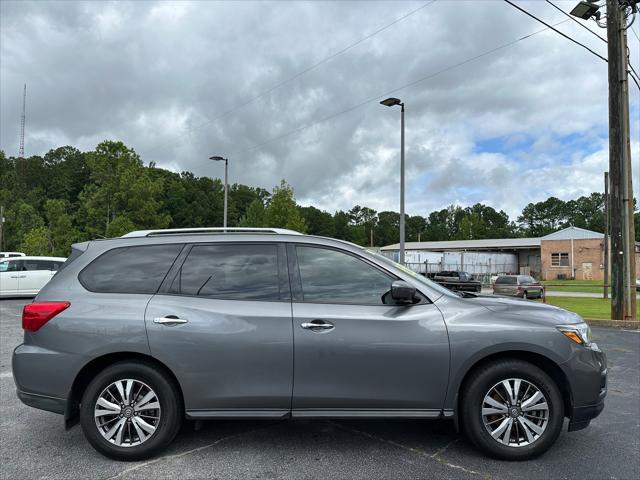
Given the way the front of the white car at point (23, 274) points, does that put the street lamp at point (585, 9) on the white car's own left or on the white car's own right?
on the white car's own left

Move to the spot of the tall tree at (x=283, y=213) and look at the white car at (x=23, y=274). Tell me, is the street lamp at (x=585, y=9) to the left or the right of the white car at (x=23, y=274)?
left

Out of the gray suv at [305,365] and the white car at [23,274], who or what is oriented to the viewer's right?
the gray suv

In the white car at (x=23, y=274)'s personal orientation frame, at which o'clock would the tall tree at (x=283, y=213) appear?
The tall tree is roughly at 5 o'clock from the white car.

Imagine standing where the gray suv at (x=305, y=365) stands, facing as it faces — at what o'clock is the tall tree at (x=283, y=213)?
The tall tree is roughly at 9 o'clock from the gray suv.

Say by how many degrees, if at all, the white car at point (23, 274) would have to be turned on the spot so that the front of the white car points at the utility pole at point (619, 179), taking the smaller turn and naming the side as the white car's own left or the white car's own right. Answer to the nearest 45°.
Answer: approximately 135° to the white car's own left

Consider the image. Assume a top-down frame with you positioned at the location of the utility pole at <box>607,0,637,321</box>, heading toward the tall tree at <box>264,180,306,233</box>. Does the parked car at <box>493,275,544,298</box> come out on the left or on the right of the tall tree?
right

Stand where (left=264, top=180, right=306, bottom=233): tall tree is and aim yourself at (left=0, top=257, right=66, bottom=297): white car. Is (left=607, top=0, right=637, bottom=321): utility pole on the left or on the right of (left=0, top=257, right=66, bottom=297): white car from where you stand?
left

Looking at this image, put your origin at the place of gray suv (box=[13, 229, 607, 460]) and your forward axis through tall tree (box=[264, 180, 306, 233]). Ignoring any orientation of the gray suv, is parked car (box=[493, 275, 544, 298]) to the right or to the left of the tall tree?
right

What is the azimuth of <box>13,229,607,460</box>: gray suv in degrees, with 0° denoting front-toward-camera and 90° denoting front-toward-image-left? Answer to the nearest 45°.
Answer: approximately 270°

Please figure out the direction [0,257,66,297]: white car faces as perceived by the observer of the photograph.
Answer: facing to the left of the viewer

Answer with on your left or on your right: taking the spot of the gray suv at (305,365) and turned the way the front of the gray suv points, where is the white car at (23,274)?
on your left

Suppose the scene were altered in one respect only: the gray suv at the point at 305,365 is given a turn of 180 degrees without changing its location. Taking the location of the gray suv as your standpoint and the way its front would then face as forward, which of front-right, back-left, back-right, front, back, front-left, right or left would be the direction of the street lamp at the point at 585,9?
back-right

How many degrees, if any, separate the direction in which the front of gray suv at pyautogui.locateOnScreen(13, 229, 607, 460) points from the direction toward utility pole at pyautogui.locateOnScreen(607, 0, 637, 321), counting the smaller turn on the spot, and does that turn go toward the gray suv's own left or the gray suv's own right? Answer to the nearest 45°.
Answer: approximately 45° to the gray suv's own left

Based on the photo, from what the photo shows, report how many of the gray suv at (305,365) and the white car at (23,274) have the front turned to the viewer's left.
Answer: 1
